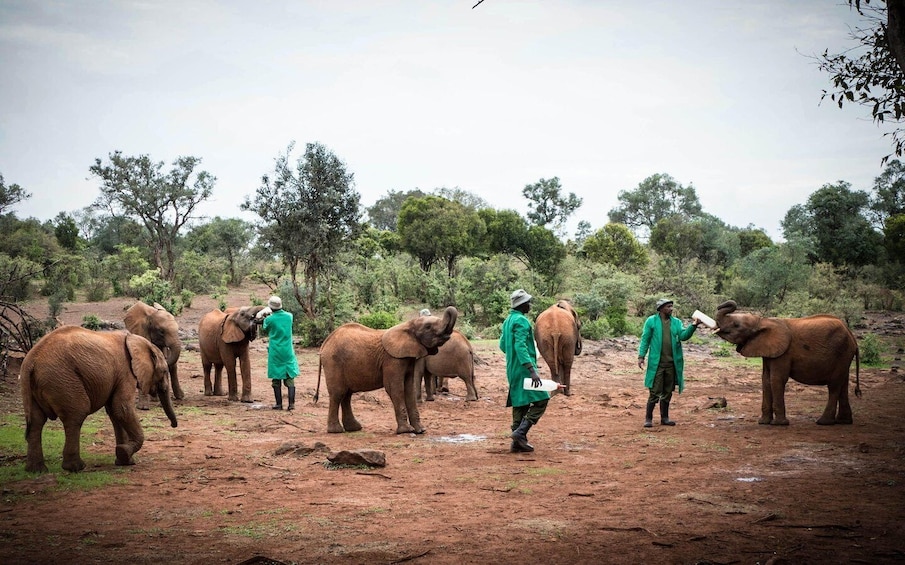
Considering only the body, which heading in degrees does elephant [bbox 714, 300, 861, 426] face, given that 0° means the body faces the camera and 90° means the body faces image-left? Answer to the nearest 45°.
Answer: approximately 90°

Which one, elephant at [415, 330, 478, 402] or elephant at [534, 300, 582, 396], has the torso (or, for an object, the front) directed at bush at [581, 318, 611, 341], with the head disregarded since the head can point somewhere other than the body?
elephant at [534, 300, 582, 396]

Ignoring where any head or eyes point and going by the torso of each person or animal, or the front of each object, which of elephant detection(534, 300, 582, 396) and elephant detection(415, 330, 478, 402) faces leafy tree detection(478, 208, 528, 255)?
elephant detection(534, 300, 582, 396)

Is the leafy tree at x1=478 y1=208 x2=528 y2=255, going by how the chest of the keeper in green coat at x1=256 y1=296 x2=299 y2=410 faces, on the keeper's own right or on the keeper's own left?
on the keeper's own right

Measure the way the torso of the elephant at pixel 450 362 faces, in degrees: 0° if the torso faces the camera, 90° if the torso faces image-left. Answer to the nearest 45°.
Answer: approximately 90°

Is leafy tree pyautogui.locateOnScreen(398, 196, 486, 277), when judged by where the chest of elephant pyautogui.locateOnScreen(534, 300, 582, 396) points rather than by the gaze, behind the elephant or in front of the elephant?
in front

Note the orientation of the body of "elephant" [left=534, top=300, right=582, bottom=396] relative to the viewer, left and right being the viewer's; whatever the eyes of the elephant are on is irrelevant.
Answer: facing away from the viewer

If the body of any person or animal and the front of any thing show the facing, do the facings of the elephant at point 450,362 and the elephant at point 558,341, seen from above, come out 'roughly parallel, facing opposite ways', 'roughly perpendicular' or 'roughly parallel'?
roughly perpendicular

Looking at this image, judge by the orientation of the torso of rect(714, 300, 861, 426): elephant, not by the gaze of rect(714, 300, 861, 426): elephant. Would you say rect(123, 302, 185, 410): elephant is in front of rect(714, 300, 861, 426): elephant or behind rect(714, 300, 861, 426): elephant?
in front

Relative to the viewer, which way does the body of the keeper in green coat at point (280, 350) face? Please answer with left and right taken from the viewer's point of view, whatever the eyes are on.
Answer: facing away from the viewer and to the left of the viewer

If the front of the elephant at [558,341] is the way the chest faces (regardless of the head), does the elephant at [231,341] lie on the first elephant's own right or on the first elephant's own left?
on the first elephant's own left

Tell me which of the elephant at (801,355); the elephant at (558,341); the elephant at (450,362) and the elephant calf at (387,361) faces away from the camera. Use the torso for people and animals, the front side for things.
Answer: the elephant at (558,341)
